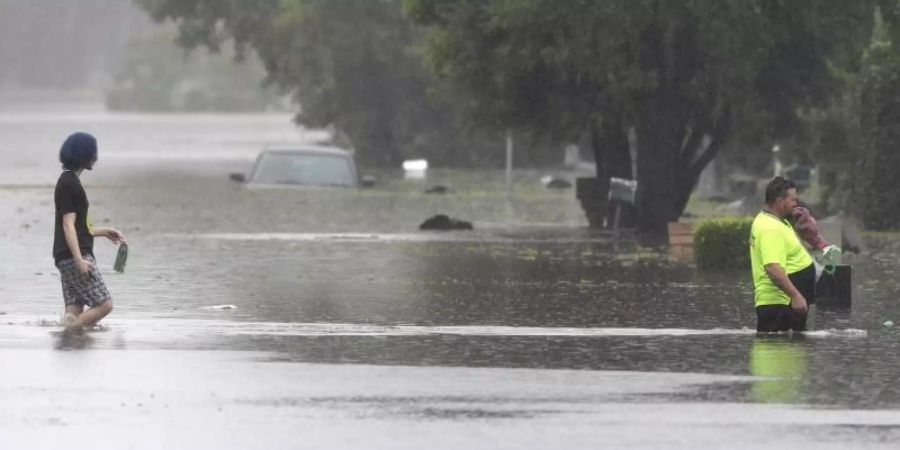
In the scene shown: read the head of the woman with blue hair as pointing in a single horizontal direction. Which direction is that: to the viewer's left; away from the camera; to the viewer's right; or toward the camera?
to the viewer's right

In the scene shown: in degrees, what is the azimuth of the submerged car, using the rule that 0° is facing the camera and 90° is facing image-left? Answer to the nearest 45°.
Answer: approximately 0°

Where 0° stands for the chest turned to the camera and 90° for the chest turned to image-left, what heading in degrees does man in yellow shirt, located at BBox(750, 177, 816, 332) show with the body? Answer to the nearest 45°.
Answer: approximately 270°

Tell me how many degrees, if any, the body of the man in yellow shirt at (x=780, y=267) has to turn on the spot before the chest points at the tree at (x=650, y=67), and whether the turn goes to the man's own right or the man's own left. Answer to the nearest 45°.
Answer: approximately 90° to the man's own left

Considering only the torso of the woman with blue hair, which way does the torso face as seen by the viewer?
to the viewer's right

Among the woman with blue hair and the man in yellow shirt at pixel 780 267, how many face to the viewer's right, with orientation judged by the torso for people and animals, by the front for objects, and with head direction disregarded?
2

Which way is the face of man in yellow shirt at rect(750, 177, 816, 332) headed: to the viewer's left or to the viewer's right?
to the viewer's right

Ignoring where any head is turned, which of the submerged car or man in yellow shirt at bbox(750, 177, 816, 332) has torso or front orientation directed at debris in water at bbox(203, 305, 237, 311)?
the submerged car
